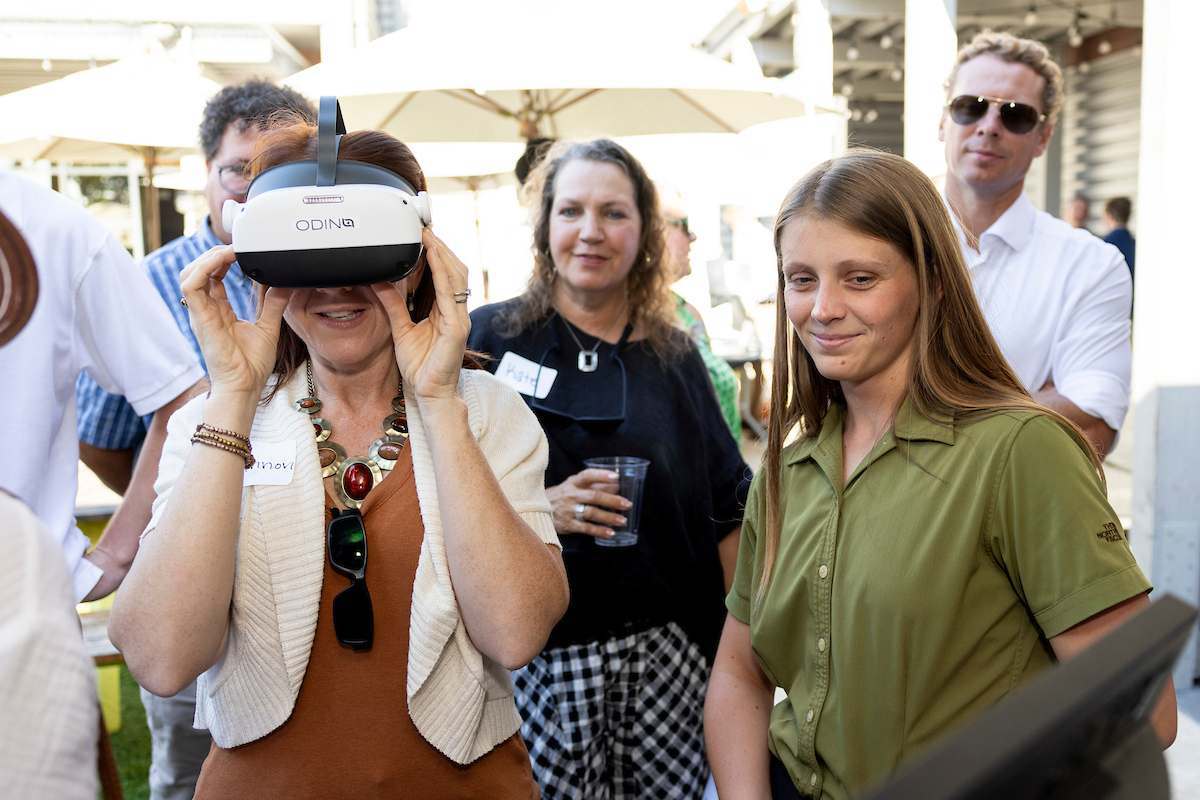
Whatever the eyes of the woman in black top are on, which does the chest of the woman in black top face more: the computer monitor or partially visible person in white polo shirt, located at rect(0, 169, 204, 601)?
the computer monitor

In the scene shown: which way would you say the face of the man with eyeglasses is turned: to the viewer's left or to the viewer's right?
to the viewer's right

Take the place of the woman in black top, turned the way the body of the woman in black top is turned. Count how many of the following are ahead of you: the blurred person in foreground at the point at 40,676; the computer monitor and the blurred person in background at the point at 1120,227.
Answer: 2

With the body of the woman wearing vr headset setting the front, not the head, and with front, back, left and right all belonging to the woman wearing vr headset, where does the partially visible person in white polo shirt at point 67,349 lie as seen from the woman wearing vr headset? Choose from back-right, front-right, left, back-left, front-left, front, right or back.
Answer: back-right

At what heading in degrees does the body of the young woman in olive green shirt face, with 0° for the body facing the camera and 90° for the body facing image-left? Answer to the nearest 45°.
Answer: approximately 45°

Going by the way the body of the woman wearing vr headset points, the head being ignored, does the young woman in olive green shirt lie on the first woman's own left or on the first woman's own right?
on the first woman's own left

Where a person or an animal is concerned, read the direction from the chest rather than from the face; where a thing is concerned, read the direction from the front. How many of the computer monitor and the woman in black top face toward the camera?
1

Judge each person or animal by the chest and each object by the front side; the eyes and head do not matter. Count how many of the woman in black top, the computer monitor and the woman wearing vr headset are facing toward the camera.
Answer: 2

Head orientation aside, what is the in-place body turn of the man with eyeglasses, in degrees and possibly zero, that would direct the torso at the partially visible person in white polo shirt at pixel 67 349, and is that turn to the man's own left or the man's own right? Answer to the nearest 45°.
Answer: approximately 45° to the man's own right

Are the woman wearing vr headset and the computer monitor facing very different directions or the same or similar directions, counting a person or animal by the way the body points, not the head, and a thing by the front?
very different directions
